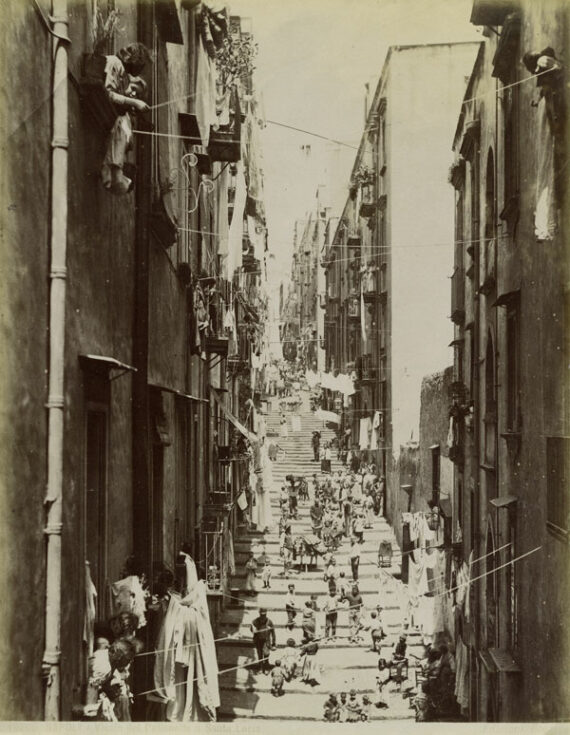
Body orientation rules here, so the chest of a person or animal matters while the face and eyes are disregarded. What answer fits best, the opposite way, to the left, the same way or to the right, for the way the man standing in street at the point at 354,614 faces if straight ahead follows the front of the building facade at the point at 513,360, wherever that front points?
to the left

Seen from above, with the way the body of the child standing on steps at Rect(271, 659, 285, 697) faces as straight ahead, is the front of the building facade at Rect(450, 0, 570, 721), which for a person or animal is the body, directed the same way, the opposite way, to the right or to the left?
to the right

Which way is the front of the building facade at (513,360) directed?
to the viewer's left

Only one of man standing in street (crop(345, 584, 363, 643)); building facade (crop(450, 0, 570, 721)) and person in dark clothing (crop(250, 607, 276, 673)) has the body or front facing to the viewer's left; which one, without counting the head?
the building facade

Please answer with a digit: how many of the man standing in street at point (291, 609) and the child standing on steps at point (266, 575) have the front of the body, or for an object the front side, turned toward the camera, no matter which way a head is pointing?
2

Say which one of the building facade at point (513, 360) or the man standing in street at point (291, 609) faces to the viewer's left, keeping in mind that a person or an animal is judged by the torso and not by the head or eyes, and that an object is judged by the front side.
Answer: the building facade

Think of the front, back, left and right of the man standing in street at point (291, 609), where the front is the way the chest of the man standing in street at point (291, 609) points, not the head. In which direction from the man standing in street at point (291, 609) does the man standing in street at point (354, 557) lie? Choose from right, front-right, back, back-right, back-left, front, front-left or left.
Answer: back-left

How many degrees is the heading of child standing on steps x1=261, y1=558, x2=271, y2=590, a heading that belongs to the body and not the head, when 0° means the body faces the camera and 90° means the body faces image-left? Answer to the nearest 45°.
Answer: approximately 0°
